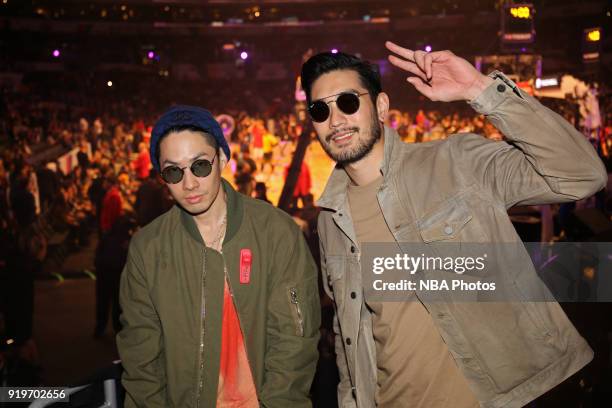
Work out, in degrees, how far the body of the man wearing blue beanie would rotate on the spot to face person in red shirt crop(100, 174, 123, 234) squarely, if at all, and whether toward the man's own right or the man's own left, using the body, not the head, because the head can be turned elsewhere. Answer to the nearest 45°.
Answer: approximately 180°

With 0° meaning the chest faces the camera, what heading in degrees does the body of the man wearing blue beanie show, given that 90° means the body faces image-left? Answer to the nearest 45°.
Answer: approximately 0°

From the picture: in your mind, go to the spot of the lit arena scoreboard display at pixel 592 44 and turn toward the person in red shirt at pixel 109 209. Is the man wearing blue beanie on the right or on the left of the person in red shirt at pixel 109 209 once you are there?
left

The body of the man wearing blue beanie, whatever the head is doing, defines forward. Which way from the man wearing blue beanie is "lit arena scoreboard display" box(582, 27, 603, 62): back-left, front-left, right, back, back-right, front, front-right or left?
back-left
